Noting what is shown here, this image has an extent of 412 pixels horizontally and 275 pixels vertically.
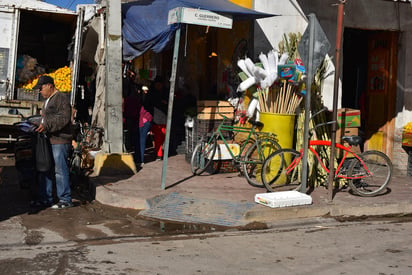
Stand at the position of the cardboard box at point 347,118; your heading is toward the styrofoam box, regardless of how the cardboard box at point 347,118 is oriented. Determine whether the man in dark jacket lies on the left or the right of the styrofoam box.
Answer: right

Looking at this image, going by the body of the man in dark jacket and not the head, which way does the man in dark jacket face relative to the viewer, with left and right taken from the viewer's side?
facing to the left of the viewer

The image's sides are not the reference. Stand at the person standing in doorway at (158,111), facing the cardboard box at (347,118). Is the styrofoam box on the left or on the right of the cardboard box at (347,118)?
right

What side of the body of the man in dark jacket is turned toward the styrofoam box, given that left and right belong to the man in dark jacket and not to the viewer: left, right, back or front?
back

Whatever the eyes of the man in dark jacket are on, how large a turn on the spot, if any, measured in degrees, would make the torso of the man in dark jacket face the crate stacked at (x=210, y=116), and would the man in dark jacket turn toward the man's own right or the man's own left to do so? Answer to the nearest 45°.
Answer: approximately 135° to the man's own right

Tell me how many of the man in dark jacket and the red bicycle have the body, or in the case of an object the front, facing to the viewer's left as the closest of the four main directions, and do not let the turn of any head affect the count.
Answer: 2

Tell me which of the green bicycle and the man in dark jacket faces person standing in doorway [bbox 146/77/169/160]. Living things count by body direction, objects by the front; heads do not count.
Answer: the green bicycle

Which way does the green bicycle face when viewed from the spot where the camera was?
facing away from the viewer and to the left of the viewer

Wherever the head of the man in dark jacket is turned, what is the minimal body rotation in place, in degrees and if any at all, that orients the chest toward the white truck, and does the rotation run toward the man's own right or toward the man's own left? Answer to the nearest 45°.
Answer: approximately 90° to the man's own right

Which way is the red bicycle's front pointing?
to the viewer's left

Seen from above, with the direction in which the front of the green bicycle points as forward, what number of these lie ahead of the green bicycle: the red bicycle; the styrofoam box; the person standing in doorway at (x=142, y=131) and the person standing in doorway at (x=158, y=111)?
2
